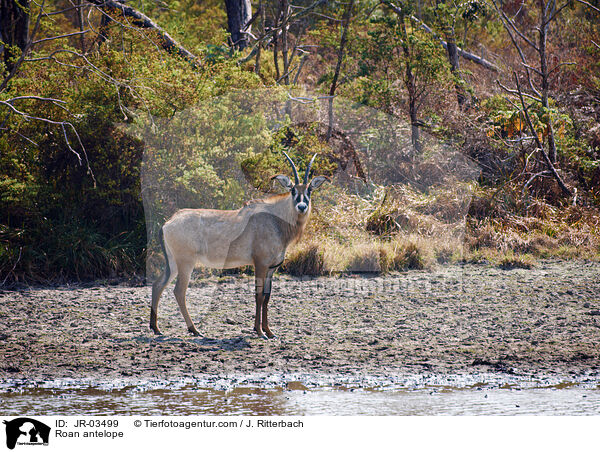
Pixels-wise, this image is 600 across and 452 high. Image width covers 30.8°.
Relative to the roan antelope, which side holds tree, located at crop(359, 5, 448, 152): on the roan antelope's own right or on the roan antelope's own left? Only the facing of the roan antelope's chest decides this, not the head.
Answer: on the roan antelope's own left

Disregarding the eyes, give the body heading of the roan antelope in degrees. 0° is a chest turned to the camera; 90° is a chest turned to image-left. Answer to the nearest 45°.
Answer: approximately 270°
